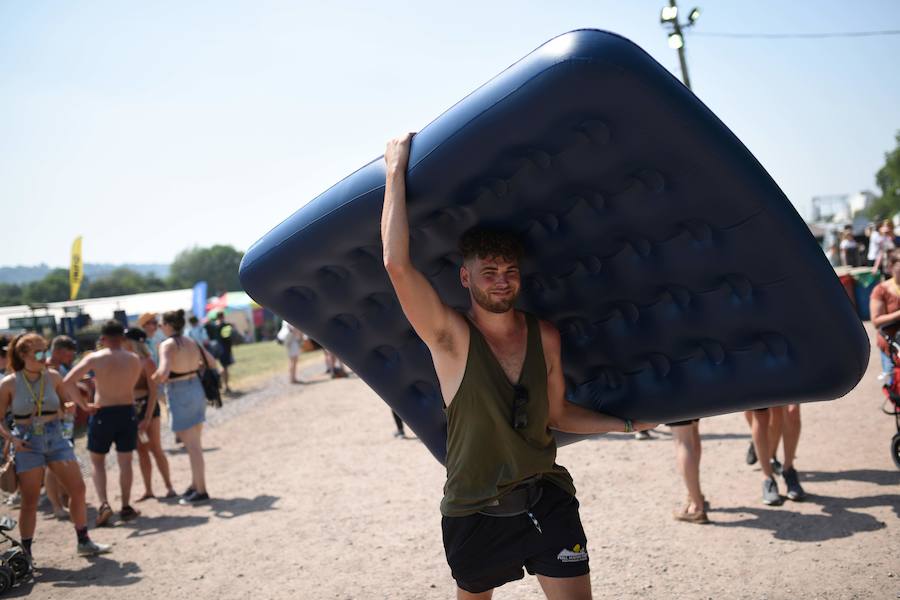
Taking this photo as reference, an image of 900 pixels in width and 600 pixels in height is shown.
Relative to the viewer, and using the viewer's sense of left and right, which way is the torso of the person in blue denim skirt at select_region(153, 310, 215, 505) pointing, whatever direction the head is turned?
facing away from the viewer and to the left of the viewer

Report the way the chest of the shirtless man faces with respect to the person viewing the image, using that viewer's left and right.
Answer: facing away from the viewer

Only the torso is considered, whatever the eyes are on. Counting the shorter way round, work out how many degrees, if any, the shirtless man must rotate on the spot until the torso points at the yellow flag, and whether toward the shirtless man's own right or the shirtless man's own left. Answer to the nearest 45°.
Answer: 0° — they already face it

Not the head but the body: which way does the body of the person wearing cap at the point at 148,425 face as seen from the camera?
to the viewer's left

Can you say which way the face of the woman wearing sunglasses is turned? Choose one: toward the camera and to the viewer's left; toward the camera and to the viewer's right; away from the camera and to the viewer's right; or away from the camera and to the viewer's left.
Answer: toward the camera and to the viewer's right

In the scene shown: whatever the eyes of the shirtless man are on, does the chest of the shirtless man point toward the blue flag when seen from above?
yes

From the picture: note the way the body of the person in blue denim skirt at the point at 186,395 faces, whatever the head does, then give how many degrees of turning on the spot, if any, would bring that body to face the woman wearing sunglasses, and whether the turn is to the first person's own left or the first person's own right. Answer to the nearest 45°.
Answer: approximately 90° to the first person's own left

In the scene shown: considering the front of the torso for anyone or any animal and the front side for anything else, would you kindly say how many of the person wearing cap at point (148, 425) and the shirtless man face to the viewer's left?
1

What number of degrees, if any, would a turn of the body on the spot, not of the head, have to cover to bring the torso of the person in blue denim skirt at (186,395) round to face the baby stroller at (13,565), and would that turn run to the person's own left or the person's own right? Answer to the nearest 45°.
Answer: approximately 90° to the person's own left
